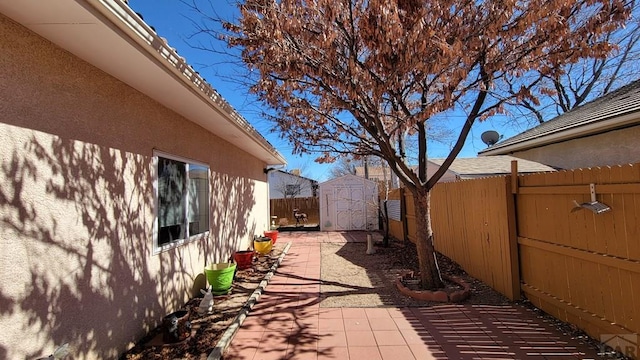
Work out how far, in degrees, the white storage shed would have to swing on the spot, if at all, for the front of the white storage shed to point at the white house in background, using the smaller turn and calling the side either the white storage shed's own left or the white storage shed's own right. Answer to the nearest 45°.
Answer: approximately 180°

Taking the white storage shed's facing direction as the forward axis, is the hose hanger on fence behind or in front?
in front

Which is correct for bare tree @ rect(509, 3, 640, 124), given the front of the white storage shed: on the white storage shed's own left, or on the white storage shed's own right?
on the white storage shed's own left

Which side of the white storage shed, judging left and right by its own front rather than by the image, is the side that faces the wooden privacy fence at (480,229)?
front

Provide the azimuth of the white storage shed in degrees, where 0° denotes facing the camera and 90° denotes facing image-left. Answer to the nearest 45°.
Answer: approximately 0°

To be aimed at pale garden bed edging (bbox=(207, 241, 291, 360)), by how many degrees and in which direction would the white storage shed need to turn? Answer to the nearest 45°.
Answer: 0° — it already faces it

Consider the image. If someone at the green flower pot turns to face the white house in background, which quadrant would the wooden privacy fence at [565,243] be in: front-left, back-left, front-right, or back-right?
back-right

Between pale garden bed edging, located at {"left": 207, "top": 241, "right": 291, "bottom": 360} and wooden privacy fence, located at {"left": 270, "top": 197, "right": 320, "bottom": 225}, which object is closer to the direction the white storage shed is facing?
the pale garden bed edging

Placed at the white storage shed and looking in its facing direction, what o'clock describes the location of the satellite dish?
The satellite dish is roughly at 10 o'clock from the white storage shed.

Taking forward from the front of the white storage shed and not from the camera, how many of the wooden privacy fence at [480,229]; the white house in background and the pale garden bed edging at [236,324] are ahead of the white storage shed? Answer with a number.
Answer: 2

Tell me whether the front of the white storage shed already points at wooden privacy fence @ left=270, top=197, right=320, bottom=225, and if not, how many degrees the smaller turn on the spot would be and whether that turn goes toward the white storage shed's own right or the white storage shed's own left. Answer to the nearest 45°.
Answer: approximately 135° to the white storage shed's own right

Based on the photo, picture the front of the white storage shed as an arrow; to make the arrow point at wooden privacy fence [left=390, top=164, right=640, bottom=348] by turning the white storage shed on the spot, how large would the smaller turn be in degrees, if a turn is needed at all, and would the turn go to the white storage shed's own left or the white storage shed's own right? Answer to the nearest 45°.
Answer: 0° — it already faces it

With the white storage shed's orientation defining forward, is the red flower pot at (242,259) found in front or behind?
in front

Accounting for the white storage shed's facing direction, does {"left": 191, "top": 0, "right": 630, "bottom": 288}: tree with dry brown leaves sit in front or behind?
in front

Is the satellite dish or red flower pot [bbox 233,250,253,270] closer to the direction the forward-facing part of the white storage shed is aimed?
the red flower pot
